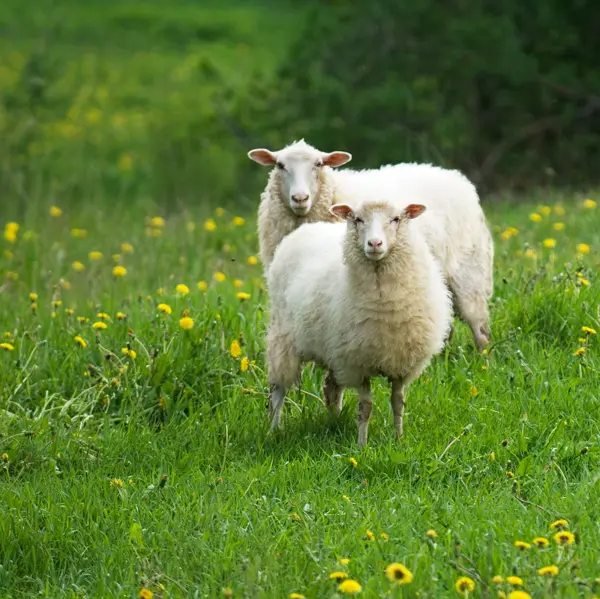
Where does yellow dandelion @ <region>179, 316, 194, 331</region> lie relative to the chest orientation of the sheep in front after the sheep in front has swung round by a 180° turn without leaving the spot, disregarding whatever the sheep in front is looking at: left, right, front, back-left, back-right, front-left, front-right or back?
front

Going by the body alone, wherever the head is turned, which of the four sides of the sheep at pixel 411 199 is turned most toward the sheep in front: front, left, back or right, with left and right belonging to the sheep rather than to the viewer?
left

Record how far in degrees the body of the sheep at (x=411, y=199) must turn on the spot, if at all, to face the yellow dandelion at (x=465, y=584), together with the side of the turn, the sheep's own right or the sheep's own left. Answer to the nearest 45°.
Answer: approximately 90° to the sheep's own left

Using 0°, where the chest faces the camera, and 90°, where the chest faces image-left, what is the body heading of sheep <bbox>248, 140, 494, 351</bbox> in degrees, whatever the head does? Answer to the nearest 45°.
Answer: approximately 90°

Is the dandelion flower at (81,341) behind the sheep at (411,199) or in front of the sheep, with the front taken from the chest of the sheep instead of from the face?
in front

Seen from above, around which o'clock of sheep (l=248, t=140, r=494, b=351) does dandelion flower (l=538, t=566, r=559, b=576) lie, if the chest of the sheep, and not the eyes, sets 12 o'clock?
The dandelion flower is roughly at 9 o'clock from the sheep.

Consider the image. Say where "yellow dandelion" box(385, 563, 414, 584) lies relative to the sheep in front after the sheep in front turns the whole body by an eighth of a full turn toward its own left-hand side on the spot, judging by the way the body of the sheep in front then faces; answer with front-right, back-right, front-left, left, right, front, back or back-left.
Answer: right

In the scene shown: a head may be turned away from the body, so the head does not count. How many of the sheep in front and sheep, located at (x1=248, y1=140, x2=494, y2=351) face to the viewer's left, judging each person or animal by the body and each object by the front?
1

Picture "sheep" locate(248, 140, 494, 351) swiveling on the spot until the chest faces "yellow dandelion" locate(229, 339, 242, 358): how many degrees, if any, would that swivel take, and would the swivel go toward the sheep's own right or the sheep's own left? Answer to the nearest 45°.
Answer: approximately 45° to the sheep's own left

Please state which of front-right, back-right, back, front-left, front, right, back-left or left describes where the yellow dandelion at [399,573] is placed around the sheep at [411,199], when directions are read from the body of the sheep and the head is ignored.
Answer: left

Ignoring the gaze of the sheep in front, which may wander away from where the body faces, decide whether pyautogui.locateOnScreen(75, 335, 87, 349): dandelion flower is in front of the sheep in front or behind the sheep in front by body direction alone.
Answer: behind

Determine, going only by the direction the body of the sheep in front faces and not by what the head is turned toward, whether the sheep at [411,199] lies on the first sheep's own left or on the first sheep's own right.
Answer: on the first sheep's own left

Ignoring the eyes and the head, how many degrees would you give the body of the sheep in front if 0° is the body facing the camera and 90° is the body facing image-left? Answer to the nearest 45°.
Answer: approximately 315°

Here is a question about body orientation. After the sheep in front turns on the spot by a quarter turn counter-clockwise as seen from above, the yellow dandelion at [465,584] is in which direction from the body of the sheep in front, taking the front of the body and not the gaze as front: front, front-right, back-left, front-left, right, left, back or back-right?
back-right
